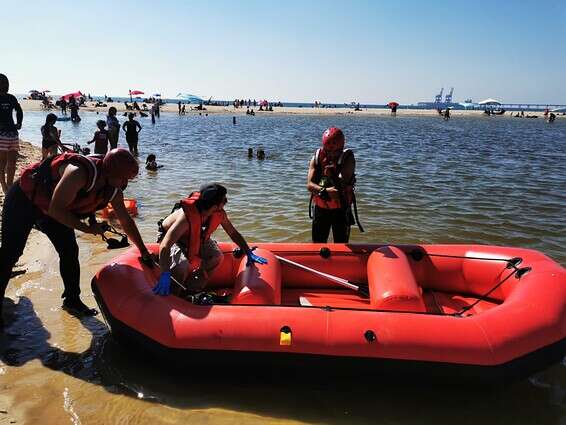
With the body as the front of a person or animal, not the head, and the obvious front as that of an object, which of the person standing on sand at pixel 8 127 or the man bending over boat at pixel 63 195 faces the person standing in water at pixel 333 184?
the man bending over boat

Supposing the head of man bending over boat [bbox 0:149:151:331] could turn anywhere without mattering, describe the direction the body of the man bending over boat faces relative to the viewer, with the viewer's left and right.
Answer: facing to the right of the viewer

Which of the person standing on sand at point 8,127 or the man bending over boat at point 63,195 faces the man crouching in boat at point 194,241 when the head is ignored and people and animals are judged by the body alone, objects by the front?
the man bending over boat at point 63,195

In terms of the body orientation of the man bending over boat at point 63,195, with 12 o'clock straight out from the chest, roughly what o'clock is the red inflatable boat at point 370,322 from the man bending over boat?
The red inflatable boat is roughly at 1 o'clock from the man bending over boat.

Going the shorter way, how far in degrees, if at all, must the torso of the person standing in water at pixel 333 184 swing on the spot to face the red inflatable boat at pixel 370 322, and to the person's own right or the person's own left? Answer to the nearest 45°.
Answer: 0° — they already face it

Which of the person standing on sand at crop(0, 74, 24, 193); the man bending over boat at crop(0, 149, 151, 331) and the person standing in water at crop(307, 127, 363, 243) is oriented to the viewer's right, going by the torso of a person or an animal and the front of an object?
the man bending over boat

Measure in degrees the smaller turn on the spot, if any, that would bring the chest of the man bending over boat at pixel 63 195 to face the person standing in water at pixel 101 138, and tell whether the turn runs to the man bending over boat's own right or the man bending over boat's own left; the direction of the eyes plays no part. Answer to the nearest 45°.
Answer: approximately 90° to the man bending over boat's own left

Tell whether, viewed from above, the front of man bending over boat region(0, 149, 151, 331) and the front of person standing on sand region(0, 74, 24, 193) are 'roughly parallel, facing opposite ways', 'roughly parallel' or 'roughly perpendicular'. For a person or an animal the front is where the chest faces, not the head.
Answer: roughly perpendicular
